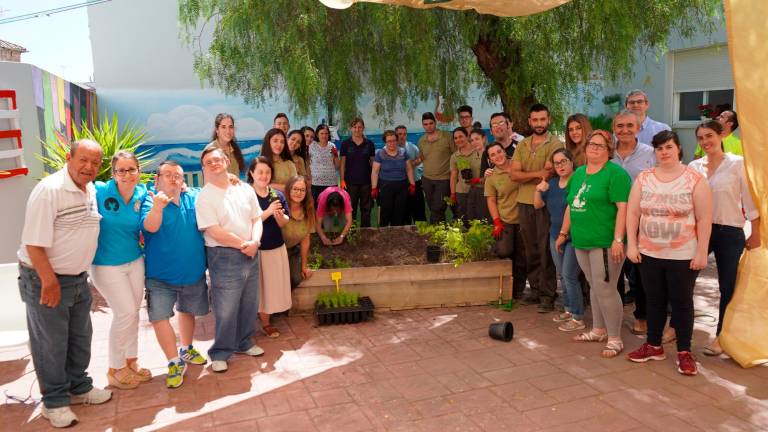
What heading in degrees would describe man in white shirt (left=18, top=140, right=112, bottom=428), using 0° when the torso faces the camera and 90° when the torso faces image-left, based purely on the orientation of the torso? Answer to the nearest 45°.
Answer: approximately 315°

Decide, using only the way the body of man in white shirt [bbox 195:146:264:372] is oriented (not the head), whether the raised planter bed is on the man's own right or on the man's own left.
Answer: on the man's own left

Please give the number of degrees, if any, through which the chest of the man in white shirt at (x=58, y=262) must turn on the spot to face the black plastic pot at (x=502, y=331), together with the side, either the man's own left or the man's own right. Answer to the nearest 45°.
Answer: approximately 45° to the man's own left

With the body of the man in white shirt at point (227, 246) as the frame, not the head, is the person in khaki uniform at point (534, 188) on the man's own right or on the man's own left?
on the man's own left

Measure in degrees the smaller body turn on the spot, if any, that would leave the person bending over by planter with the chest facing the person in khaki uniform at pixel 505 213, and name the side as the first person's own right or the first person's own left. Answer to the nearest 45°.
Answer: approximately 90° to the first person's own left
